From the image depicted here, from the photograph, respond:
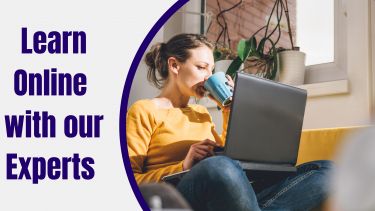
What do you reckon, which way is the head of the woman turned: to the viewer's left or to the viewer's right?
to the viewer's right

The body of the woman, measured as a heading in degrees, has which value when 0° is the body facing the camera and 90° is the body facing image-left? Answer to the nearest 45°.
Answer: approximately 315°
